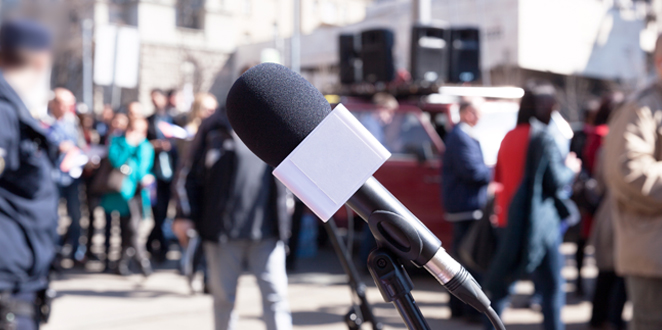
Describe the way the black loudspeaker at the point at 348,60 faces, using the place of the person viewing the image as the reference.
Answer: facing the viewer and to the left of the viewer

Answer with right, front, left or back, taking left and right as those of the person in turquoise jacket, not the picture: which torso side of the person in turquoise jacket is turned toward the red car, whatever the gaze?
left

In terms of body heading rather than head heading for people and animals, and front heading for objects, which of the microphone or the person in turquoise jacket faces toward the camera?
the person in turquoise jacket

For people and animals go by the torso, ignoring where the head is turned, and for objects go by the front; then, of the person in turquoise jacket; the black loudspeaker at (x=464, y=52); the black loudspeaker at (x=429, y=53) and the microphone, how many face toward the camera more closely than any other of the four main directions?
3

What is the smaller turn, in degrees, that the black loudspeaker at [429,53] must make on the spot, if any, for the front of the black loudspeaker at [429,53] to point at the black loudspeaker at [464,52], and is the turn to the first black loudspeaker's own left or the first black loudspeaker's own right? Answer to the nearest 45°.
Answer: approximately 135° to the first black loudspeaker's own left

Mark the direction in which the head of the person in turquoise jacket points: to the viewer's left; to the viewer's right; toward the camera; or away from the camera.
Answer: toward the camera

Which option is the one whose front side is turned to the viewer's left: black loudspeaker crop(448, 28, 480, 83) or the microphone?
the microphone

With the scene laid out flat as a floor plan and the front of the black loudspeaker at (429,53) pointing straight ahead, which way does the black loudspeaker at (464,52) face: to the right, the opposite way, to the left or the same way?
the same way

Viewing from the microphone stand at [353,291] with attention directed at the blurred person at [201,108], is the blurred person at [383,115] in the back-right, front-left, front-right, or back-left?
front-right

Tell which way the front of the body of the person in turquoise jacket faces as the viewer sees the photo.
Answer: toward the camera

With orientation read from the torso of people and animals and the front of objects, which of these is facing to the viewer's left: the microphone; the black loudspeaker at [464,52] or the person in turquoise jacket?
the microphone

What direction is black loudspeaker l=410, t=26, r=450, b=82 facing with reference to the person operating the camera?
facing the viewer

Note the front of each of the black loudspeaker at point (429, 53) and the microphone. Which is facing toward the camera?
the black loudspeaker

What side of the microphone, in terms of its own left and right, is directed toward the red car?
right

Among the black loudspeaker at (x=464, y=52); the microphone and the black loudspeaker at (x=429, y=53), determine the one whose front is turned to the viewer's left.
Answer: the microphone

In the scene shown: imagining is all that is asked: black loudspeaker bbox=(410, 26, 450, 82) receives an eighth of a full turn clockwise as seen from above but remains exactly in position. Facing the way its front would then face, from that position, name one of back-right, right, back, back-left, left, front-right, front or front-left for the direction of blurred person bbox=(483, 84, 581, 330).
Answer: front-left
